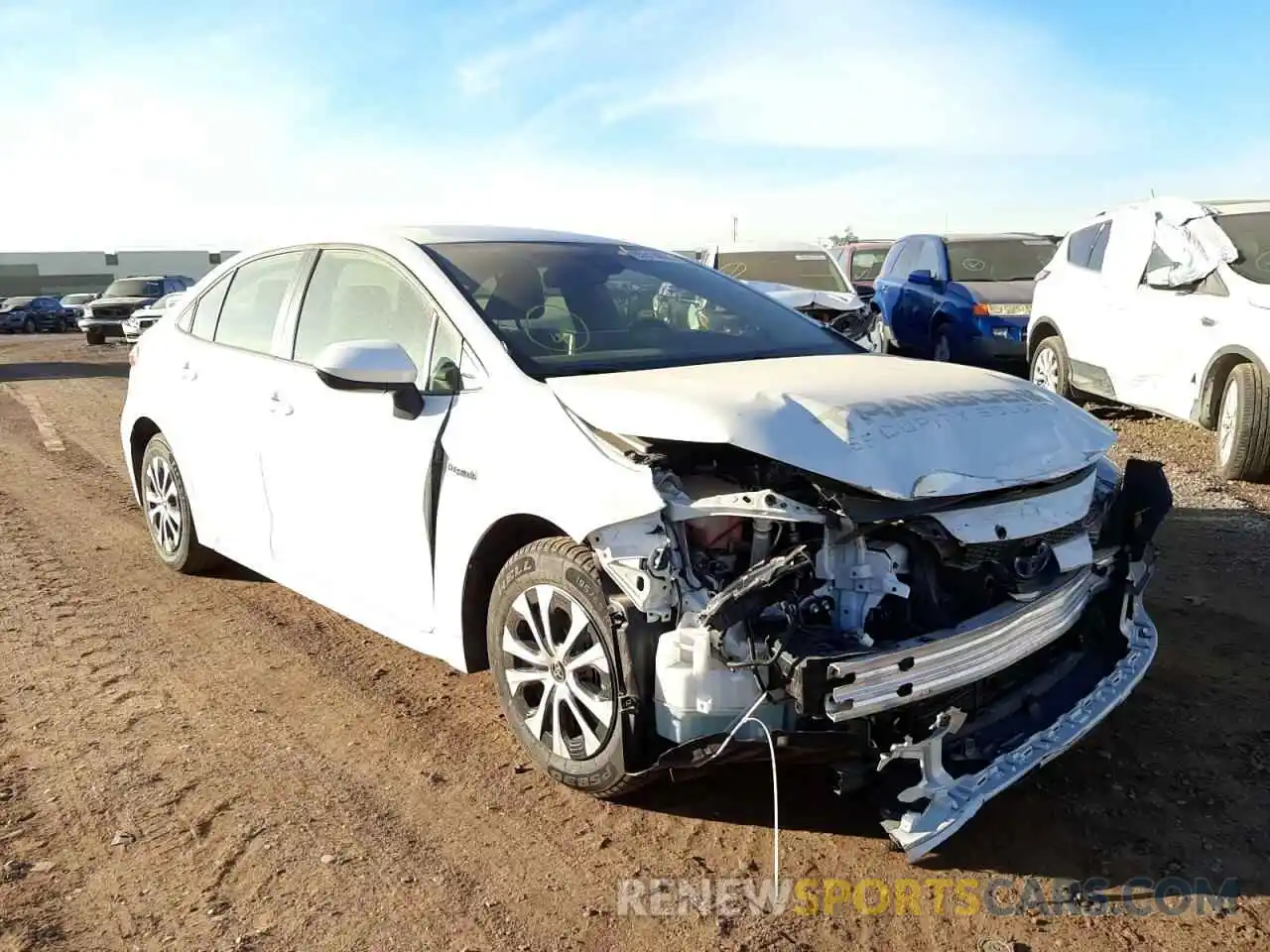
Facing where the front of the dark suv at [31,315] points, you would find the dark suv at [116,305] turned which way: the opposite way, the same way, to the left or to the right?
the same way

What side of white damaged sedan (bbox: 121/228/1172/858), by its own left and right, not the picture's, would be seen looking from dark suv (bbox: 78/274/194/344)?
back

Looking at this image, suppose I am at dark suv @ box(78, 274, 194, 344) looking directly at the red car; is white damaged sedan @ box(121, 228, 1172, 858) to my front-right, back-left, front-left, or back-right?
front-right

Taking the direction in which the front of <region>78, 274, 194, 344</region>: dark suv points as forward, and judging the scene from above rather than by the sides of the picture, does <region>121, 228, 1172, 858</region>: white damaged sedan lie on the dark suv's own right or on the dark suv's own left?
on the dark suv's own left

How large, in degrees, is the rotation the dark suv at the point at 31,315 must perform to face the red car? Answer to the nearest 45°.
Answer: approximately 45° to its left

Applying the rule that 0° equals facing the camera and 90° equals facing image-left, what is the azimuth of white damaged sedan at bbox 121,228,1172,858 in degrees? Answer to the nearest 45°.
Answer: approximately 315°

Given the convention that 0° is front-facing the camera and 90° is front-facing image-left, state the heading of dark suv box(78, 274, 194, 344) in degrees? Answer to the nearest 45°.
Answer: approximately 45°

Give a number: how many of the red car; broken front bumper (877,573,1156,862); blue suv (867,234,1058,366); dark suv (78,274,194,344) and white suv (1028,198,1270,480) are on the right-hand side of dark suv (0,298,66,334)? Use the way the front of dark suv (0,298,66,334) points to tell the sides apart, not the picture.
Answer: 0

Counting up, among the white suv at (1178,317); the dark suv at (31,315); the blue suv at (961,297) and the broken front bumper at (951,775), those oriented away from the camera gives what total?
0

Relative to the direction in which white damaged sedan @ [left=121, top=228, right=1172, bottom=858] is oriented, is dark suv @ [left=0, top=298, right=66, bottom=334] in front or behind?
behind

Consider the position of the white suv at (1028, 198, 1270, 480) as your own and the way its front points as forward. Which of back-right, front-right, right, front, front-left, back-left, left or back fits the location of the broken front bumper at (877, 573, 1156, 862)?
front-right

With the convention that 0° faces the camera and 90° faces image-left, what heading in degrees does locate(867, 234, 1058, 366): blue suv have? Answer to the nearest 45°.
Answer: approximately 315°

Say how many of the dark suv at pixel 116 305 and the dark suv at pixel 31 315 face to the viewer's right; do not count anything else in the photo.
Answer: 0

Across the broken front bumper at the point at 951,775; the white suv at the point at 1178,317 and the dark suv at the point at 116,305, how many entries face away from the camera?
0

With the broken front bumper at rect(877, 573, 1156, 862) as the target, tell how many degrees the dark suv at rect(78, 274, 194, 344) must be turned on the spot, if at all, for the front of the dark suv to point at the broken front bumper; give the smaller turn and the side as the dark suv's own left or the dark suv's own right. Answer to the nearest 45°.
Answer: approximately 45° to the dark suv's own left

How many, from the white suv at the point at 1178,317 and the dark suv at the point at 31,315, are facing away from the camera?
0

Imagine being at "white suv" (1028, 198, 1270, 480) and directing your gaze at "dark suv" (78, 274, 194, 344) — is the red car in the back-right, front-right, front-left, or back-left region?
front-right

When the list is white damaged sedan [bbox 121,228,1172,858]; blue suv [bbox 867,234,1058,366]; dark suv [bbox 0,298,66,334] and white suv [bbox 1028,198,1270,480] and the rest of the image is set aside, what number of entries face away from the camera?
0
